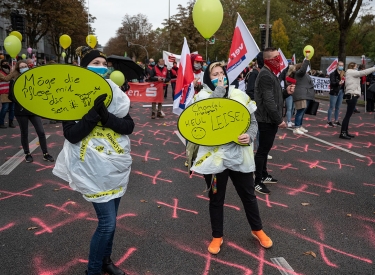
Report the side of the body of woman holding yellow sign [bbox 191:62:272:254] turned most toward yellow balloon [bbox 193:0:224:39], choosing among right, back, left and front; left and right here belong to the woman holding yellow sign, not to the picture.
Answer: back

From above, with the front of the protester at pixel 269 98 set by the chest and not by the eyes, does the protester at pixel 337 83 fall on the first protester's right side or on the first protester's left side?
on the first protester's left side

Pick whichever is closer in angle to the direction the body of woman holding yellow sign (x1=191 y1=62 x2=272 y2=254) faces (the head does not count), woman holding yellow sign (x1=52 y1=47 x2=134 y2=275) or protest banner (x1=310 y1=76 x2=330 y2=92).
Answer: the woman holding yellow sign
